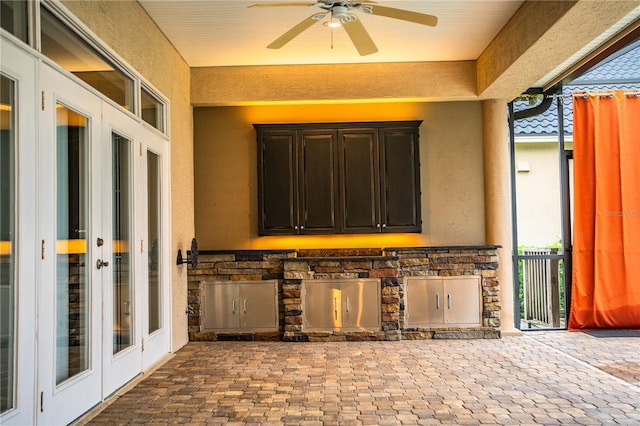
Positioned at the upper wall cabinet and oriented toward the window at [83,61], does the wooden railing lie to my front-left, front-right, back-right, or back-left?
back-left

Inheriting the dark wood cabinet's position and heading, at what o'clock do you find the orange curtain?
The orange curtain is roughly at 9 o'clock from the dark wood cabinet.

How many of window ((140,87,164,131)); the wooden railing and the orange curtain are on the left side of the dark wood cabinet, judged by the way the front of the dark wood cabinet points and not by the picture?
2

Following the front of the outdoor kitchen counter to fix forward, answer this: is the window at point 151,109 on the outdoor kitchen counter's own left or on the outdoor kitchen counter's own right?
on the outdoor kitchen counter's own right

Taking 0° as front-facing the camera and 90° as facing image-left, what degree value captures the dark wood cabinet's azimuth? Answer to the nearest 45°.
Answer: approximately 0°

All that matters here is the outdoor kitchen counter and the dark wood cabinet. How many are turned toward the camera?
2

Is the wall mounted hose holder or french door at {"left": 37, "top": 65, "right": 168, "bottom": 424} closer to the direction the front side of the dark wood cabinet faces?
the french door

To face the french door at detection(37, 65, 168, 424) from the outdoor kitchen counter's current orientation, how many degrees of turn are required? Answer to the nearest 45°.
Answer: approximately 45° to its right

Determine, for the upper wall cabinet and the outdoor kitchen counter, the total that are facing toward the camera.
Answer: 2

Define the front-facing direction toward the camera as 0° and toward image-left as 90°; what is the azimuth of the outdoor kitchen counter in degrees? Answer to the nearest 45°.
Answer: approximately 0°
